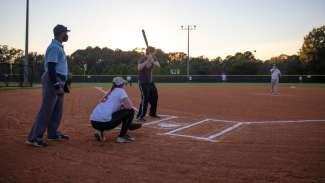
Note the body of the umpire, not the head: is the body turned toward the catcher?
yes

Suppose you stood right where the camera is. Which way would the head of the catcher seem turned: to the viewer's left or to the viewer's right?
to the viewer's right

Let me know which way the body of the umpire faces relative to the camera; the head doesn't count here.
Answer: to the viewer's right

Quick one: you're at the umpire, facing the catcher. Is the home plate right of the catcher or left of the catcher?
left

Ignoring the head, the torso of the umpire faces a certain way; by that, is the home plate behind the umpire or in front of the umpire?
in front
